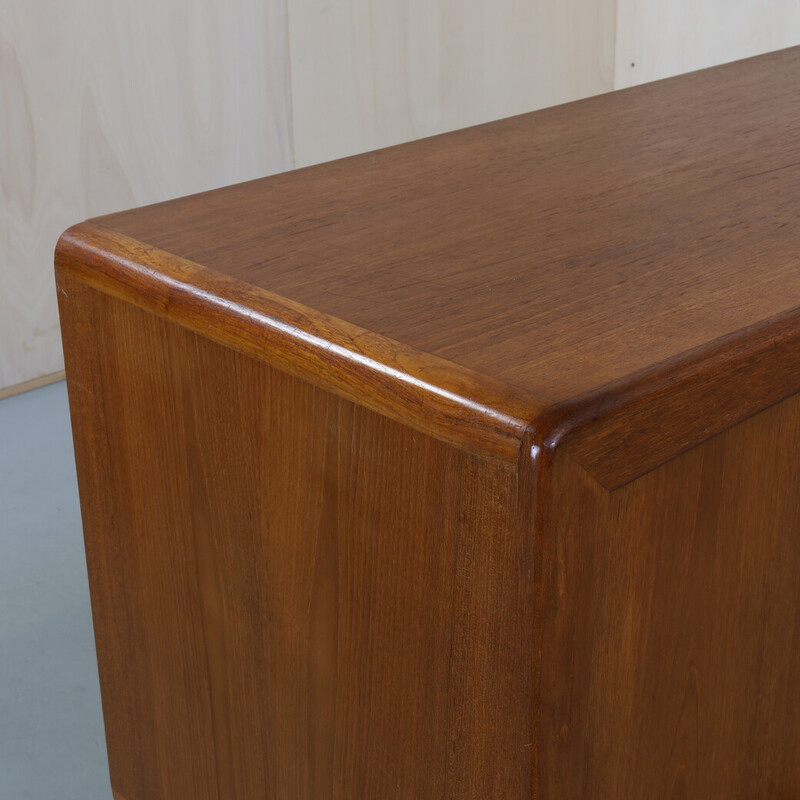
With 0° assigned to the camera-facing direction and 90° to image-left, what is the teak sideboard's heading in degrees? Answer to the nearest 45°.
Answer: approximately 315°
